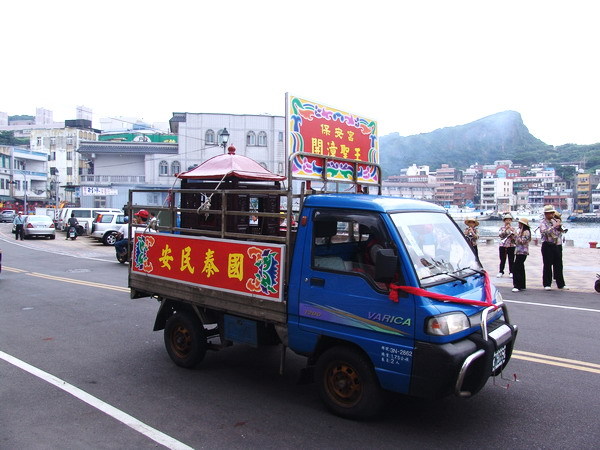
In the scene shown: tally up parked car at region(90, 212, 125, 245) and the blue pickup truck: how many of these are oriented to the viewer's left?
0

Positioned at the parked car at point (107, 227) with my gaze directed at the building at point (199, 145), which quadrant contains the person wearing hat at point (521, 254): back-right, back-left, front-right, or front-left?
back-right

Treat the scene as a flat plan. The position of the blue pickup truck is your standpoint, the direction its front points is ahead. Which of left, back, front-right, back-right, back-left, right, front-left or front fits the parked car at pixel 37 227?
back

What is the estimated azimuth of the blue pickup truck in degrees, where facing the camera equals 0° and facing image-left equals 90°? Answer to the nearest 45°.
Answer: approximately 315°

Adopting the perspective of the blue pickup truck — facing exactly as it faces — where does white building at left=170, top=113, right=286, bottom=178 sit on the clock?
The white building is roughly at 7 o'clock from the blue pickup truck.

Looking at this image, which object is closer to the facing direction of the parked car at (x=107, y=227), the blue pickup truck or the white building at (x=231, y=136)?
the white building

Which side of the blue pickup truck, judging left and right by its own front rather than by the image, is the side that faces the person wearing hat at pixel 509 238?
left

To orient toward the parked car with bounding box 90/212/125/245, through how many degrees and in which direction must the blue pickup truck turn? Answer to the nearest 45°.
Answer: approximately 180°

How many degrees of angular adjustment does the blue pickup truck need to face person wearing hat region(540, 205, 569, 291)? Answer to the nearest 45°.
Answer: approximately 90° to its left
